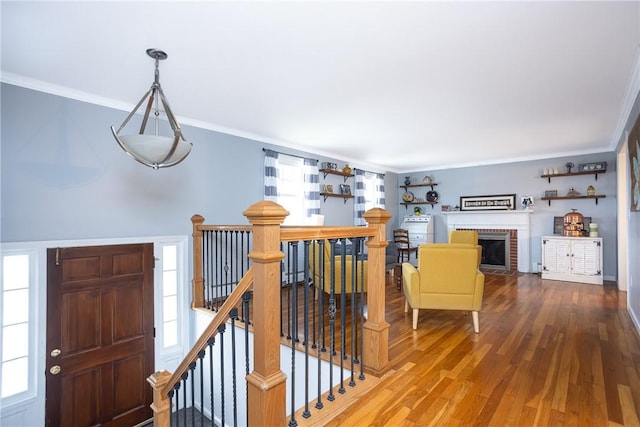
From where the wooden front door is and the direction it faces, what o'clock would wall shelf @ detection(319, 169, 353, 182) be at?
The wall shelf is roughly at 10 o'clock from the wooden front door.

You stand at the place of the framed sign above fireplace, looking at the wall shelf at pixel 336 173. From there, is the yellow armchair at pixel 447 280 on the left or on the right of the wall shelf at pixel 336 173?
left

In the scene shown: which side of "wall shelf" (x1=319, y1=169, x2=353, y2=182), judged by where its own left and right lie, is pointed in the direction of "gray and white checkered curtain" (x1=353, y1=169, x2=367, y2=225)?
left

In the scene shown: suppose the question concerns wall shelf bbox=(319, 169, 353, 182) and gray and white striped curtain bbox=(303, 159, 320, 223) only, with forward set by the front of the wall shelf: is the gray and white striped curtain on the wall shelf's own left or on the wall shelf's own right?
on the wall shelf's own right

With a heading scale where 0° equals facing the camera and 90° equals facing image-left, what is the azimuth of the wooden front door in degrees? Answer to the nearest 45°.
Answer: approximately 315°

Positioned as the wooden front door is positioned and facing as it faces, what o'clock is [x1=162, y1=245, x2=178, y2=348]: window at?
The window is roughly at 10 o'clock from the wooden front door.
